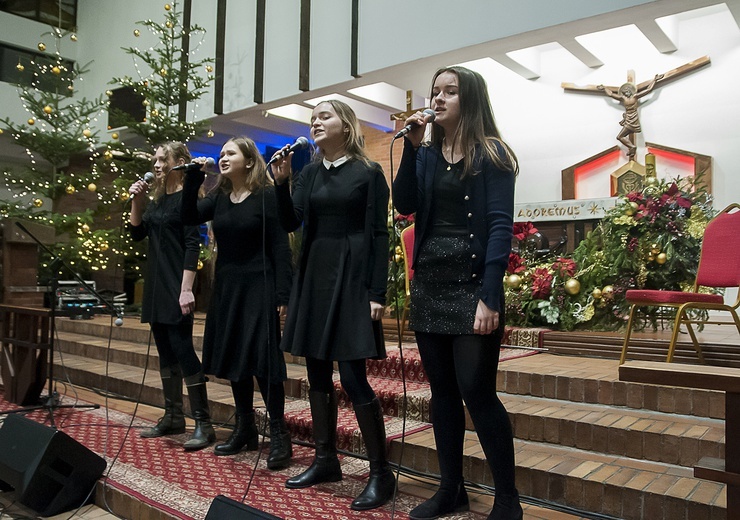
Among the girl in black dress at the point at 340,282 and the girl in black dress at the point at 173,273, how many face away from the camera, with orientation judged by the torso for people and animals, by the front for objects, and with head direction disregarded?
0

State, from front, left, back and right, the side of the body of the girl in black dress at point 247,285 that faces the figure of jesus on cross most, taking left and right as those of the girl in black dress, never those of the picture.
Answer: back

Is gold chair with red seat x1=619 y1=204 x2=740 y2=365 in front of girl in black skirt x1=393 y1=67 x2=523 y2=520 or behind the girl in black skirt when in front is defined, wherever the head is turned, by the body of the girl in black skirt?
behind

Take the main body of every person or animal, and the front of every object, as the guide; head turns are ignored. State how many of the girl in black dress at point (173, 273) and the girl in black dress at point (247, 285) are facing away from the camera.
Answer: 0

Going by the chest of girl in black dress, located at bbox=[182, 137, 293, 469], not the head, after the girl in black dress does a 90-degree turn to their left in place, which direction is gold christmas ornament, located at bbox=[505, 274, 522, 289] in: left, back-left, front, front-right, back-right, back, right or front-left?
left

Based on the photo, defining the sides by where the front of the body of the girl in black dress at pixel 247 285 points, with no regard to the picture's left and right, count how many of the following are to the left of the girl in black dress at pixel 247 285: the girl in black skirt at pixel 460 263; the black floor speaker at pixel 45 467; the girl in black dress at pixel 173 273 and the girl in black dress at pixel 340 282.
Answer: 2

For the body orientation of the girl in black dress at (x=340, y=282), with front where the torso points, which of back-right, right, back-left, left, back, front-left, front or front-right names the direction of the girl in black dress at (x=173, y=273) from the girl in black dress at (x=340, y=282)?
right

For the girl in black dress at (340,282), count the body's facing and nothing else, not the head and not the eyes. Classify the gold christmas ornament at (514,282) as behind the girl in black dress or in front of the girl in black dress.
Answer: behind

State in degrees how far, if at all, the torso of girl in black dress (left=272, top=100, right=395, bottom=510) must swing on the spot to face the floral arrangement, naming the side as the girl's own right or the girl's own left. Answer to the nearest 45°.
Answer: approximately 180°

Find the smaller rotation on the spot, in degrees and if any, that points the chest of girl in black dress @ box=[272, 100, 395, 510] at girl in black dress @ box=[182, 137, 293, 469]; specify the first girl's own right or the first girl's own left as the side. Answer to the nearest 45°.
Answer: approximately 90° to the first girl's own right

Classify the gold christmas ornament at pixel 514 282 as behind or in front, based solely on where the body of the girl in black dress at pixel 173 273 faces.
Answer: behind

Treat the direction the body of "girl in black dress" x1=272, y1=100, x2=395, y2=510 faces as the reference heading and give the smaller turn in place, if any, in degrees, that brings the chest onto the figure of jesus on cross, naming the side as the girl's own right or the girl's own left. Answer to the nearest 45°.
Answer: approximately 180°

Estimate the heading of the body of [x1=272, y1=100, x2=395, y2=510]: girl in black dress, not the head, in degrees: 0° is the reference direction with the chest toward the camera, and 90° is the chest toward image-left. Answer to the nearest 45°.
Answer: approximately 45°

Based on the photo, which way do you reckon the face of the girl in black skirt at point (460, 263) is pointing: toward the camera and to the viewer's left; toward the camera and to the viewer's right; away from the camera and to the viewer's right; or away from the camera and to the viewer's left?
toward the camera and to the viewer's left

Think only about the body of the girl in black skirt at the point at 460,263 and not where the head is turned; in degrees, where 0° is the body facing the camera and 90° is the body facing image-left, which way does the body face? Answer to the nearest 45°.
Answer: approximately 45°
